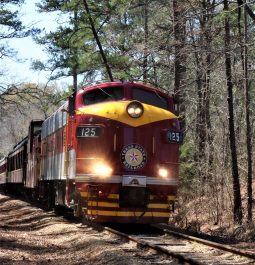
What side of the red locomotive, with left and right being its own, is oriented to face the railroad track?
front

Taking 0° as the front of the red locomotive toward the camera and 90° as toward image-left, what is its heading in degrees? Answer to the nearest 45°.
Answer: approximately 315°
